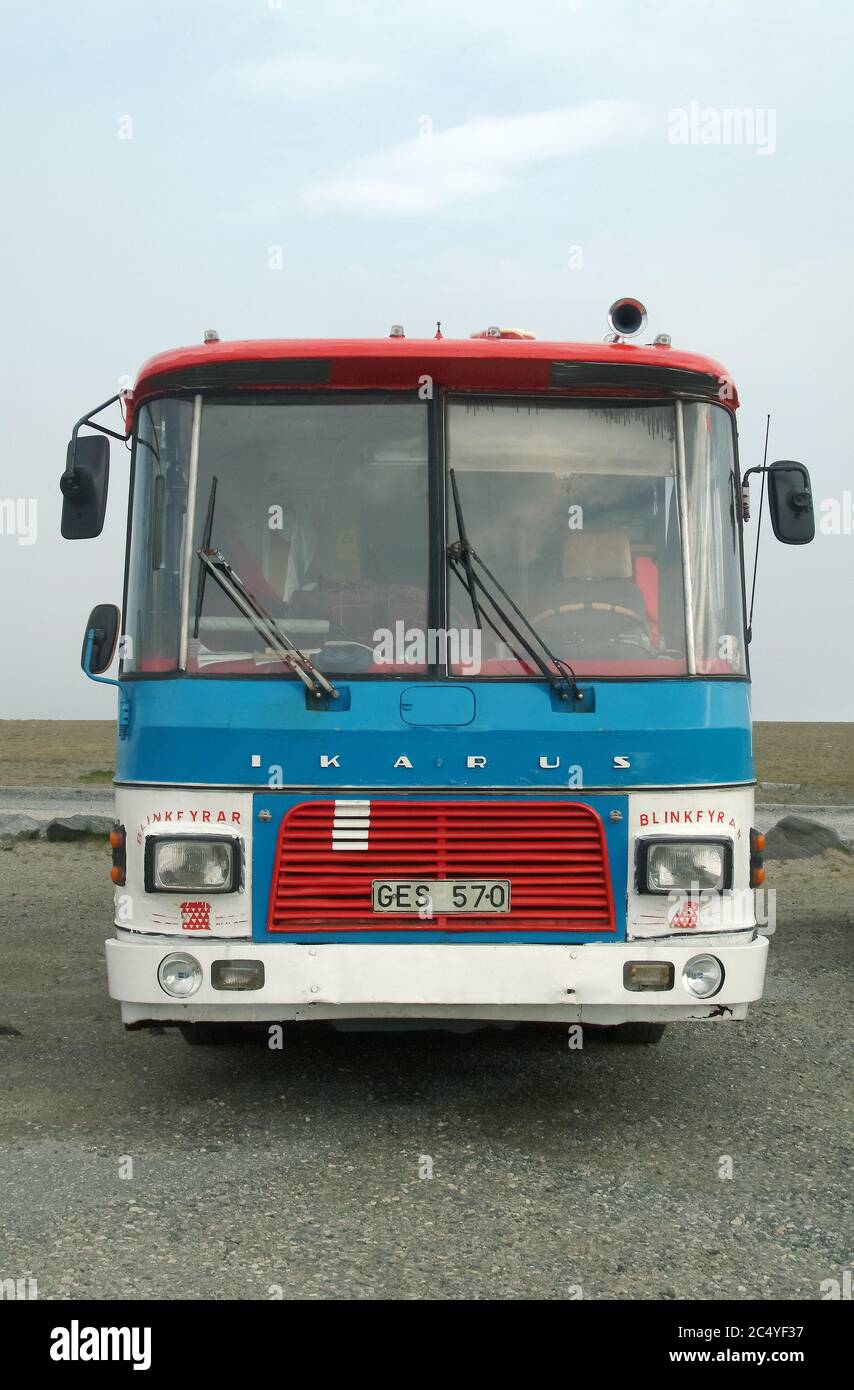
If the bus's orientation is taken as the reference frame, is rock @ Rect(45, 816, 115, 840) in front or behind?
behind

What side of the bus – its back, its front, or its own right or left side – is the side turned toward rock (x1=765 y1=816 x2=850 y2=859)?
back

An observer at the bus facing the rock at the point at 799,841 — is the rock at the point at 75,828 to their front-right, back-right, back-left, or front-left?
front-left

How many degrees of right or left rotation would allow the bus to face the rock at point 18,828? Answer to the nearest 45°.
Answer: approximately 180°

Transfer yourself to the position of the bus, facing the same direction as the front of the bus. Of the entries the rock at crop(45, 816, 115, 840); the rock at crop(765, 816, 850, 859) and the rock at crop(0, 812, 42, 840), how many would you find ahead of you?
0

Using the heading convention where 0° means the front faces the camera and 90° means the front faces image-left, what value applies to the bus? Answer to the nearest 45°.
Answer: approximately 0°
